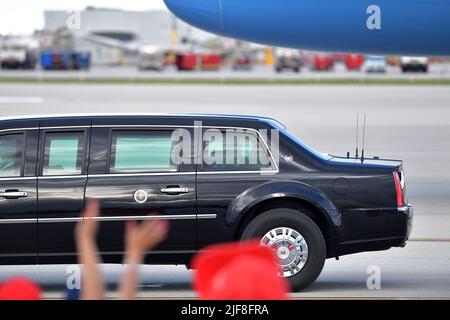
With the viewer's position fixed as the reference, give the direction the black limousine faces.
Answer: facing to the left of the viewer
